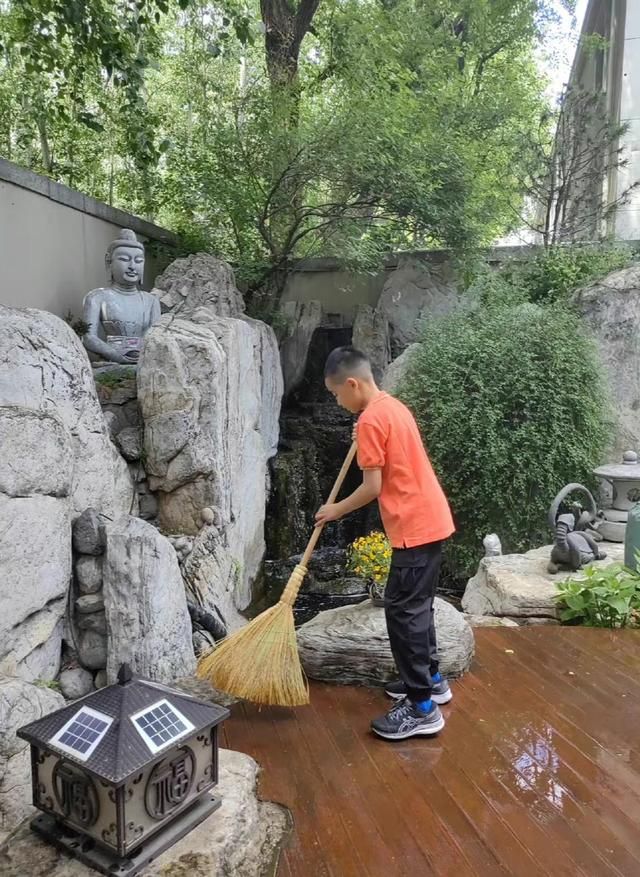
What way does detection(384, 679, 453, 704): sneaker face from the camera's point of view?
to the viewer's left

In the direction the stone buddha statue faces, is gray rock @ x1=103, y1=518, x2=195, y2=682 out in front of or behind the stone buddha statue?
in front

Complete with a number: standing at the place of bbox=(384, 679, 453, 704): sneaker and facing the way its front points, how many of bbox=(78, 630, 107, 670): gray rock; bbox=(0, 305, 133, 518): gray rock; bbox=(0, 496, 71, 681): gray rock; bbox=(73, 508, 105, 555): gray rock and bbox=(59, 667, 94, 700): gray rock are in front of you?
5

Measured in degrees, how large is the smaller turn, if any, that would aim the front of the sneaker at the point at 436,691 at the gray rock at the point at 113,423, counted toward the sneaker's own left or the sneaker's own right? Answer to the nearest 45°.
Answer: approximately 45° to the sneaker's own right

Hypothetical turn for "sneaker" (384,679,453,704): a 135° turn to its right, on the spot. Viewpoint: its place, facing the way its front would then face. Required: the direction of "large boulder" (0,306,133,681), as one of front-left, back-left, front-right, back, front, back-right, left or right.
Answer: back-left

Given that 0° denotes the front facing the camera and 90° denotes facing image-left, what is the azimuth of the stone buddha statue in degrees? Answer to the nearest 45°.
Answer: approximately 315°

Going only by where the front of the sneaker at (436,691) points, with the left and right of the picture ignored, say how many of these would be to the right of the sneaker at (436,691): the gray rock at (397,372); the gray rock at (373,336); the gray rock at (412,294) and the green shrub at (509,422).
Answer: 4

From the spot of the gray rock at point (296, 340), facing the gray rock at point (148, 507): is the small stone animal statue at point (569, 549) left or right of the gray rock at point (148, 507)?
left

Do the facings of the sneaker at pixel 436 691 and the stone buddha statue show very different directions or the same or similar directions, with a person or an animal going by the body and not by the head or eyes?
very different directions

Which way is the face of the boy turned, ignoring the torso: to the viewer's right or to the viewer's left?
to the viewer's left

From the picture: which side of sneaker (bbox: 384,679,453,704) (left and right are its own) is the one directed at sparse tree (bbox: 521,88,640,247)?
right

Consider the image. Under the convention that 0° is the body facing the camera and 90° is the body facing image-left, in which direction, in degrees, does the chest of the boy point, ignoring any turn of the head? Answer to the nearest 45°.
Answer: approximately 90°

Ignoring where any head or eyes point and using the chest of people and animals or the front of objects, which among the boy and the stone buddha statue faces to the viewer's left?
the boy

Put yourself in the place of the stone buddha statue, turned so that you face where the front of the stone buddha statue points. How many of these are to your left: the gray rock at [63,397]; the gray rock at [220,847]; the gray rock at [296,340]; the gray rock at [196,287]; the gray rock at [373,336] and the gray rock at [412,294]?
4

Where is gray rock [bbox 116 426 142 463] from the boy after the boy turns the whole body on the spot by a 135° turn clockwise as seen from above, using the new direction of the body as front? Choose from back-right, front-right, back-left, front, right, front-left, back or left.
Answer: left
